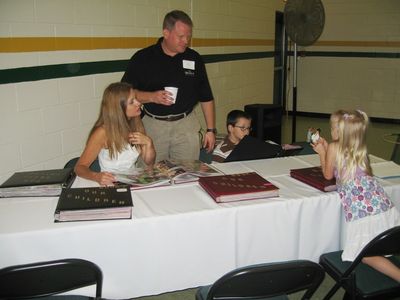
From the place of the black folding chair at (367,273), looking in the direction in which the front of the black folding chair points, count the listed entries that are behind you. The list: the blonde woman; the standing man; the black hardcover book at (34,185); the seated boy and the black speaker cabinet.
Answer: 0

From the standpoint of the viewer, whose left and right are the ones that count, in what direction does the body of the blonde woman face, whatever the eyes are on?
facing the viewer and to the right of the viewer

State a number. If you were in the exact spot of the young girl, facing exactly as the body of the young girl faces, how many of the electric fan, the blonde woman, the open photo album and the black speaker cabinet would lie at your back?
0

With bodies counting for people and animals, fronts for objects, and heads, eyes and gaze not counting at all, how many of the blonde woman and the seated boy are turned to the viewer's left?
0

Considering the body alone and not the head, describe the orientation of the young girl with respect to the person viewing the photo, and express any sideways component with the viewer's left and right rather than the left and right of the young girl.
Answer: facing away from the viewer and to the left of the viewer

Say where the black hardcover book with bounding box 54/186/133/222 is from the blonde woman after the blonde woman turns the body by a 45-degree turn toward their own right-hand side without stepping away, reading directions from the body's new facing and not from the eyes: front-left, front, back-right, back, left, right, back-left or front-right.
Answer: front

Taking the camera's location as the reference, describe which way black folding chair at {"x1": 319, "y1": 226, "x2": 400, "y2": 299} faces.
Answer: facing away from the viewer and to the left of the viewer

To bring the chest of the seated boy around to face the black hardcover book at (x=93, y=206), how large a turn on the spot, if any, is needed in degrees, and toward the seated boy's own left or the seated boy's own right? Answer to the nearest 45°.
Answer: approximately 45° to the seated boy's own right

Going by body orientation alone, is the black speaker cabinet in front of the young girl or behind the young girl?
in front

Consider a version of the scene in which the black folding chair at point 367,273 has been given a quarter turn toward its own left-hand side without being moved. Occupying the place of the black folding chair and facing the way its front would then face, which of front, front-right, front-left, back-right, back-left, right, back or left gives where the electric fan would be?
back-right

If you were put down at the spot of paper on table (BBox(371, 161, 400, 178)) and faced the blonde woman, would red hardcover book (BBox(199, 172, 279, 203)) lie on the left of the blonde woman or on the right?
left
